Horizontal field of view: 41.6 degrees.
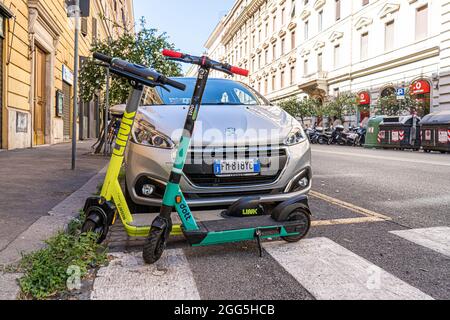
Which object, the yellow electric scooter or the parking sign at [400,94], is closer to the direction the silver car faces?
the yellow electric scooter

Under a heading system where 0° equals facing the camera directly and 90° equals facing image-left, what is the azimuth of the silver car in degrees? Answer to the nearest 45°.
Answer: approximately 0°

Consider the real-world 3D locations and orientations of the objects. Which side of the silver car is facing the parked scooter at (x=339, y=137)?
back

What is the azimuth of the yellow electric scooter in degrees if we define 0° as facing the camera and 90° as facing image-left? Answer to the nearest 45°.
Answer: approximately 45°

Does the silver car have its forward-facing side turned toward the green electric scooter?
yes

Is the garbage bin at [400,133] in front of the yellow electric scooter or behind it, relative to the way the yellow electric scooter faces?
behind

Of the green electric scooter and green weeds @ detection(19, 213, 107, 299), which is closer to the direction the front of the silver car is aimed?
the green electric scooter

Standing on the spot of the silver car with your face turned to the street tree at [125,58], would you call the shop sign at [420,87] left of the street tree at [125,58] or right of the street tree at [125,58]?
right

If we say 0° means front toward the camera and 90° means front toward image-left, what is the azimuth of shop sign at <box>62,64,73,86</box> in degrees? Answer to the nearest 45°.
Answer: approximately 315°
